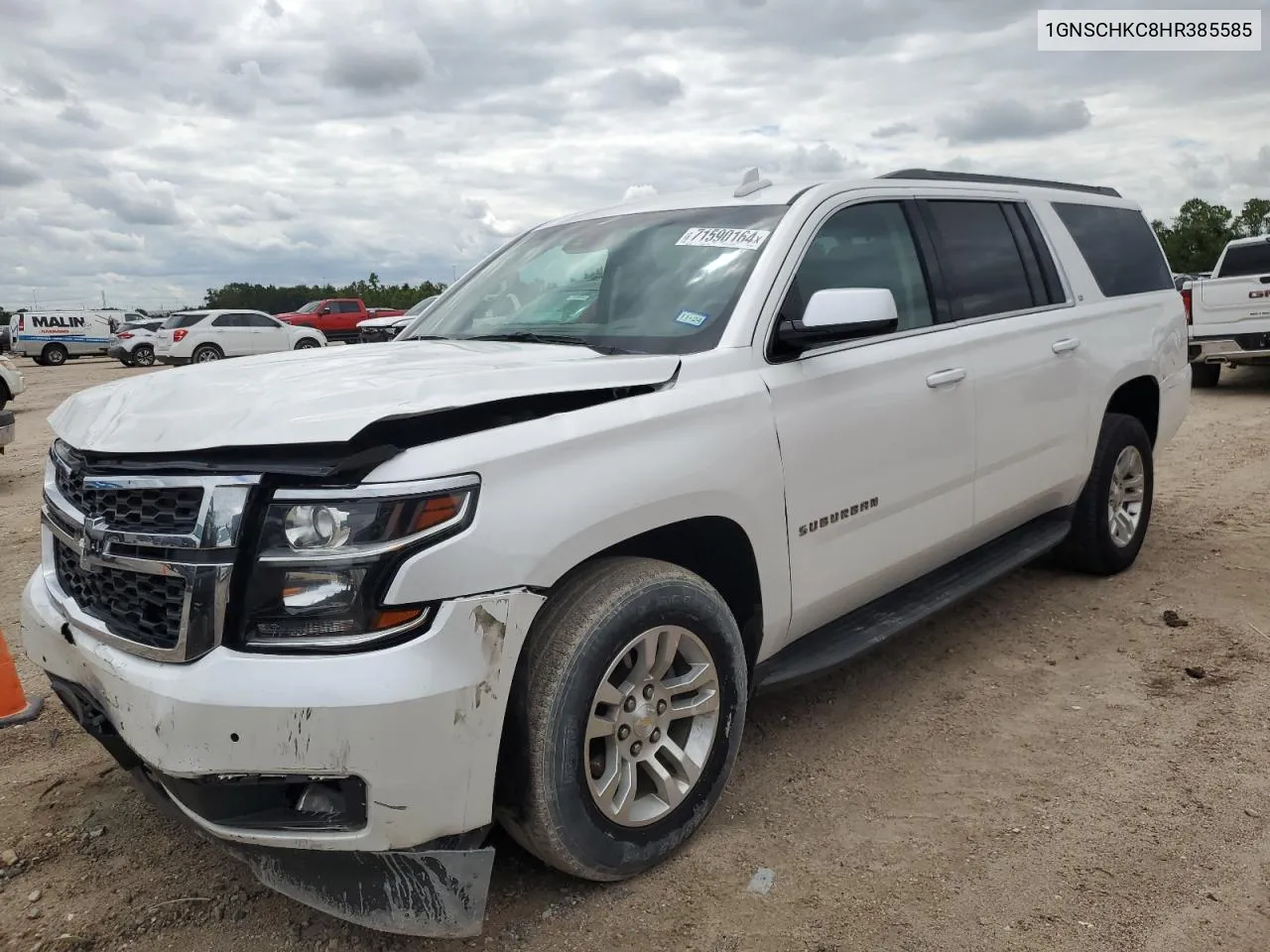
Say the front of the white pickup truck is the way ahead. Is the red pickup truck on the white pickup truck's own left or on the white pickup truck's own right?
on the white pickup truck's own left

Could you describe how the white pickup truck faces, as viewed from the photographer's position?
facing away from the viewer

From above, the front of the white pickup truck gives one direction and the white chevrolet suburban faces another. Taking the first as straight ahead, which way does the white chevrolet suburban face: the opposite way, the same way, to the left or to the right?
the opposite way

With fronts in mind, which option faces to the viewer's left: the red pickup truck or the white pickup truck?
the red pickup truck

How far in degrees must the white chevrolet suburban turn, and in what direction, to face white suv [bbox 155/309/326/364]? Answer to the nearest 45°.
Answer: approximately 135° to its right

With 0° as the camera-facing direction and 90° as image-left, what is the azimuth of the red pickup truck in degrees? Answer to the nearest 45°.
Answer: approximately 90°

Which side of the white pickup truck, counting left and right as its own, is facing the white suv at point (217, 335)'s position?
left

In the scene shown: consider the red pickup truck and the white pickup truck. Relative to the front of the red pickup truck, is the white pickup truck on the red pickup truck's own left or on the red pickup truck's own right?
on the red pickup truck's own left

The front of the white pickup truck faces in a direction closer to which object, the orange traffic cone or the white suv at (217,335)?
the white suv

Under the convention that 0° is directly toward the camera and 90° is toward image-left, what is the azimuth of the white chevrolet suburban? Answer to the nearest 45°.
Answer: approximately 45°

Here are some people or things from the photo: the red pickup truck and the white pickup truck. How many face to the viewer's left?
1

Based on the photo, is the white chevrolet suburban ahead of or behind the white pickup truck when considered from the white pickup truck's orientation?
behind
